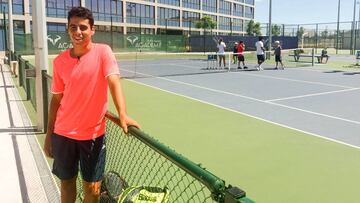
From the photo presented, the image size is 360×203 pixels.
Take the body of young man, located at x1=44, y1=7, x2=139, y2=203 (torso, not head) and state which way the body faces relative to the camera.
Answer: toward the camera

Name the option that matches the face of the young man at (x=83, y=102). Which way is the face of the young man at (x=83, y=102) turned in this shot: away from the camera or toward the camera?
toward the camera
